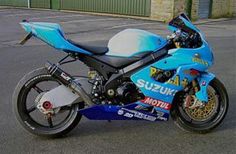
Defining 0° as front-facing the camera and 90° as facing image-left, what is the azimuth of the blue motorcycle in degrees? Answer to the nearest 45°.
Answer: approximately 270°
